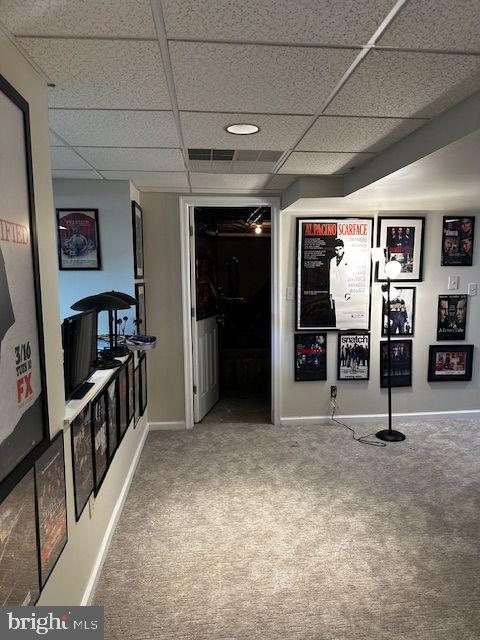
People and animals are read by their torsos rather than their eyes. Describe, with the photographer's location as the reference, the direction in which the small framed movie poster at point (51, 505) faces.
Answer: facing to the right of the viewer

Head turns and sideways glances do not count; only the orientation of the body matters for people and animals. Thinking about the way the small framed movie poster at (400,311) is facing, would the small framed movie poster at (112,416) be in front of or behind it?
in front

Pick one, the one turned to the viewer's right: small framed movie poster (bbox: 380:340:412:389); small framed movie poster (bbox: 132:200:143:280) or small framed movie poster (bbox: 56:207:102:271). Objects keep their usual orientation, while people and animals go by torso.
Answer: small framed movie poster (bbox: 132:200:143:280)

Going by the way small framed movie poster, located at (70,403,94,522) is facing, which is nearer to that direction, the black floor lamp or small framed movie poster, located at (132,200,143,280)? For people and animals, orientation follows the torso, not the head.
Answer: the black floor lamp

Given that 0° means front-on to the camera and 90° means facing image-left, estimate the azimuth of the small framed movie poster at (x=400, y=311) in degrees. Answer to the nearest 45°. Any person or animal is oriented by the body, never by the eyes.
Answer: approximately 0°

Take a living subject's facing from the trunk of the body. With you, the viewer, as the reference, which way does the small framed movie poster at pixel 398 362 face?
facing the viewer

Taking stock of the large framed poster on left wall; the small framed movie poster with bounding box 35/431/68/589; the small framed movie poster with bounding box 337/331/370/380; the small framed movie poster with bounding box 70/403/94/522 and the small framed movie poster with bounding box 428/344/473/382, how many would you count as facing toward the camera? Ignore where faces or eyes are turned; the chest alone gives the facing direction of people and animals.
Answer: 2

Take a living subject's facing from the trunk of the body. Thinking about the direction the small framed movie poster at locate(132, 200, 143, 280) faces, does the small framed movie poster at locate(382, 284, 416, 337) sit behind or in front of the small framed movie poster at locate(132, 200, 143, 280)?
in front

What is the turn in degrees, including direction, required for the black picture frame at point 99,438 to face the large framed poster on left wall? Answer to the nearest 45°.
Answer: approximately 90° to its right

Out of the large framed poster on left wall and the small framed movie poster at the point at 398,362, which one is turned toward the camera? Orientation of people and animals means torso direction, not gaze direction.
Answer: the small framed movie poster

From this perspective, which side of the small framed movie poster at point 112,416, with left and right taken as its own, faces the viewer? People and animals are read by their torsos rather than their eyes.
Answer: right

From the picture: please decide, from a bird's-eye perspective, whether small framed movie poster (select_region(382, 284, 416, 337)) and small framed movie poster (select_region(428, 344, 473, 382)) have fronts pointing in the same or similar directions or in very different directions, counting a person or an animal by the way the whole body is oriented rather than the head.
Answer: same or similar directions

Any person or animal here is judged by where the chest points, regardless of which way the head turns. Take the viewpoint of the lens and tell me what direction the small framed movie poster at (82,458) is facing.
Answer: facing to the right of the viewer

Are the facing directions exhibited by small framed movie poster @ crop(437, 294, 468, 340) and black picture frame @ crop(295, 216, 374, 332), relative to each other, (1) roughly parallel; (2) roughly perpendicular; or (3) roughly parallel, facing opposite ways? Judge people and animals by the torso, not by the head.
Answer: roughly parallel

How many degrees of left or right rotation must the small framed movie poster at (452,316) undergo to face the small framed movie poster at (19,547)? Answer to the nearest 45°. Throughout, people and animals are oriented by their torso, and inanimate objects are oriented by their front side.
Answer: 0° — it already faces it

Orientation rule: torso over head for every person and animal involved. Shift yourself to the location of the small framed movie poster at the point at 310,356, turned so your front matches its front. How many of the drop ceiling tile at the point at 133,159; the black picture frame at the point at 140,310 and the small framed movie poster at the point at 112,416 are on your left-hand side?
0

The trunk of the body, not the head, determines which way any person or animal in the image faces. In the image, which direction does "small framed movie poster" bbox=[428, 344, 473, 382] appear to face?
toward the camera

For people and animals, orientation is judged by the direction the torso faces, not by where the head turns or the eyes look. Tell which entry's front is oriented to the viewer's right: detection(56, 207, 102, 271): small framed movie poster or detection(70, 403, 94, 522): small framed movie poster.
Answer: detection(70, 403, 94, 522): small framed movie poster

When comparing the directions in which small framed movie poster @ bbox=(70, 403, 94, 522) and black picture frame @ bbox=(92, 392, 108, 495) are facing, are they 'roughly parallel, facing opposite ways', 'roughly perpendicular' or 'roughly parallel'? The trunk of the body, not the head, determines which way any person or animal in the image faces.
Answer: roughly parallel

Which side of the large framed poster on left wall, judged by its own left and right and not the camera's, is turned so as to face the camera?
right

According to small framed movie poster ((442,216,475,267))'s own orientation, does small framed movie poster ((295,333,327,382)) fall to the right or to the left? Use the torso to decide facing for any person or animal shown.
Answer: on its right
